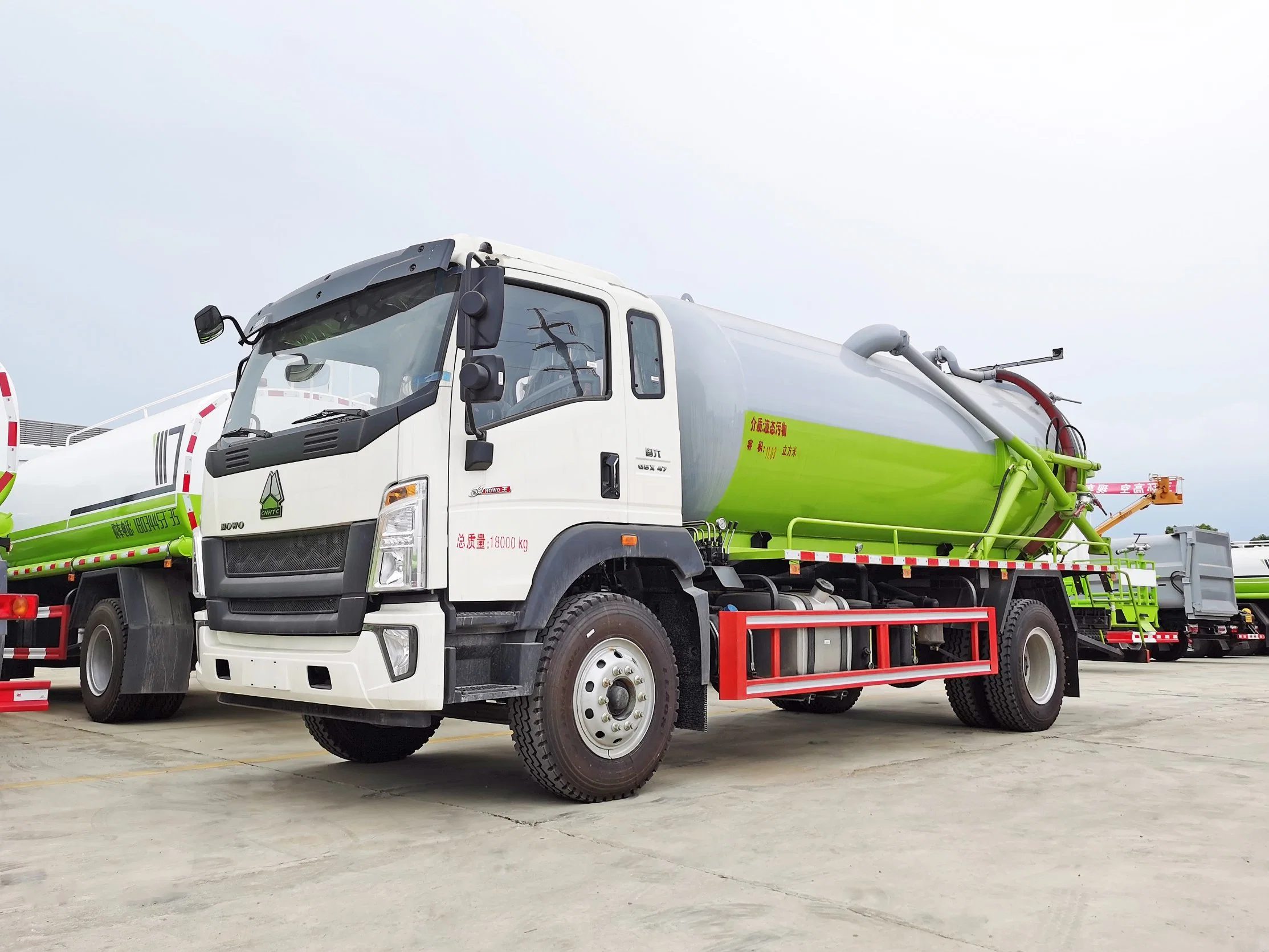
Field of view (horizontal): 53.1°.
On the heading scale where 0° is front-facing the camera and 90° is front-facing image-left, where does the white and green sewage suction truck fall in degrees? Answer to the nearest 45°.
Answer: approximately 45°
